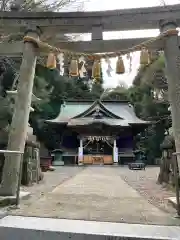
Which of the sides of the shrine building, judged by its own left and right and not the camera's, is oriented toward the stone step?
front

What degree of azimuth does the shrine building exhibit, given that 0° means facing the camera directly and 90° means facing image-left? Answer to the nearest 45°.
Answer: approximately 0°

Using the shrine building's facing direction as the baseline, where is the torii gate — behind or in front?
in front
